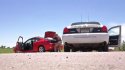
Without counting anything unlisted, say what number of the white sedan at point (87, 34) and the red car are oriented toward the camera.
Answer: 0

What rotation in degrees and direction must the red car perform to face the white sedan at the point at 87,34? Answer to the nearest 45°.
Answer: approximately 135° to its left

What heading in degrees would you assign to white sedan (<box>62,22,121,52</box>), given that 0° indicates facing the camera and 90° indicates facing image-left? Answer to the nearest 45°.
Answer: approximately 180°
